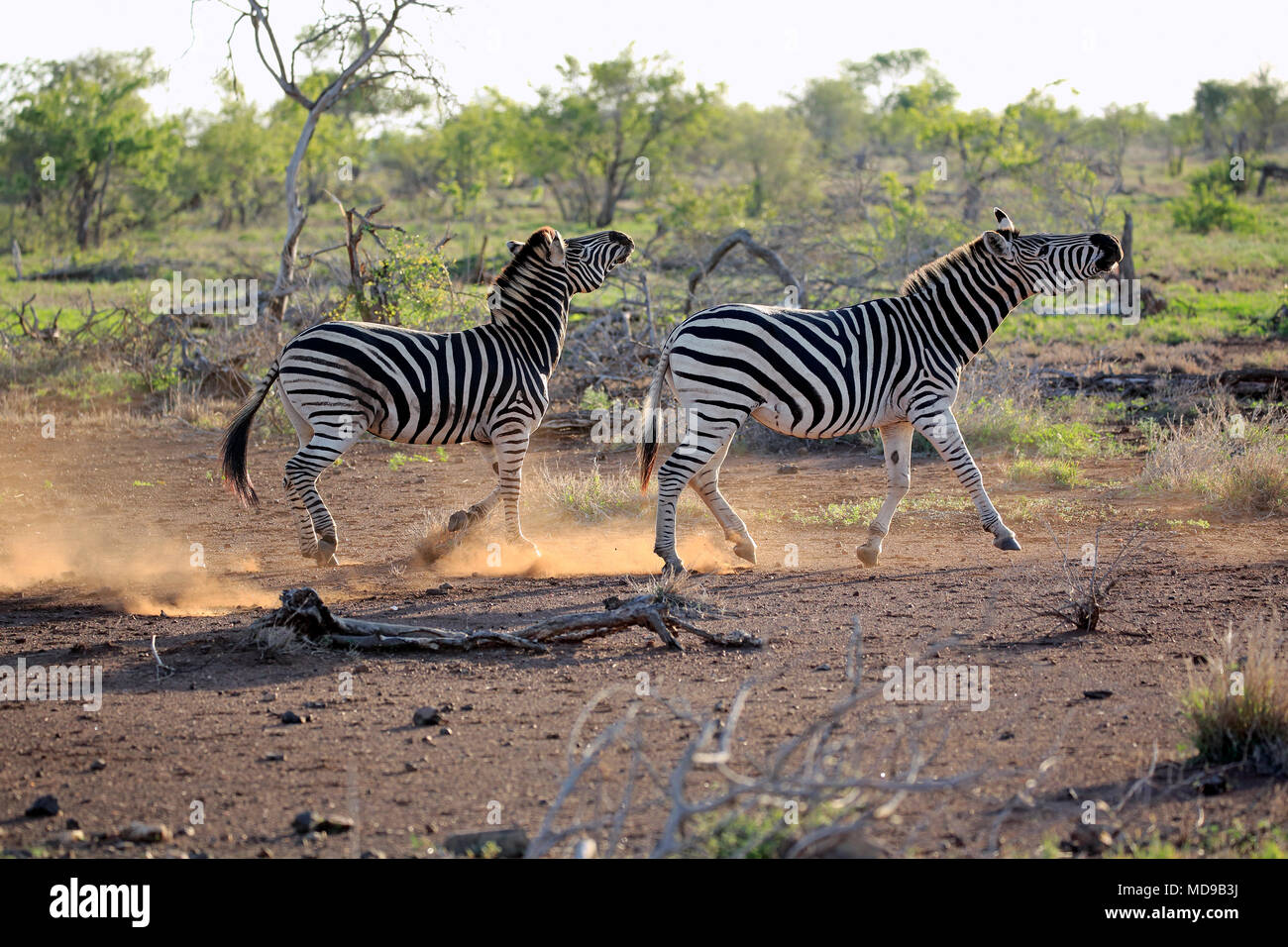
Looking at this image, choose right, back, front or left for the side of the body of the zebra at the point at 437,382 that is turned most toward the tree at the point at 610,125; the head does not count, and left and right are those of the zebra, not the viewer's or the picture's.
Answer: left

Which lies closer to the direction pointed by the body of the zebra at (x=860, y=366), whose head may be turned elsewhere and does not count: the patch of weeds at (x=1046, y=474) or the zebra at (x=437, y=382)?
the patch of weeds

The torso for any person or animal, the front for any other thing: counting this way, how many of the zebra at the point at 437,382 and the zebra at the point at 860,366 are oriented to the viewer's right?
2

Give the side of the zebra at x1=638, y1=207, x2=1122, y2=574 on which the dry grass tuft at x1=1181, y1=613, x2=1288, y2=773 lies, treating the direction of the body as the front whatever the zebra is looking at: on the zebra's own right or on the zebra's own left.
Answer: on the zebra's own right

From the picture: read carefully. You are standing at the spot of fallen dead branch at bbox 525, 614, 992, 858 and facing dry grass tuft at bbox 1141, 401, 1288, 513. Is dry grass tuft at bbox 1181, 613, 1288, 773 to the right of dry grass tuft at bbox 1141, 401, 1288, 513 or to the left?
right

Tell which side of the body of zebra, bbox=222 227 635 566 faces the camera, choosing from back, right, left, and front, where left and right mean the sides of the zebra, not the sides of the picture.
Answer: right

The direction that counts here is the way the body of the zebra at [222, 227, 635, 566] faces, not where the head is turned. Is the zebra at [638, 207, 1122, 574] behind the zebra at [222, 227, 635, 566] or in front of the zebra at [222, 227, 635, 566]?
in front

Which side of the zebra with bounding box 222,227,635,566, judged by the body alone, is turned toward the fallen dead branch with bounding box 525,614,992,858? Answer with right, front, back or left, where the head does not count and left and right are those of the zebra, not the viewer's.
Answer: right

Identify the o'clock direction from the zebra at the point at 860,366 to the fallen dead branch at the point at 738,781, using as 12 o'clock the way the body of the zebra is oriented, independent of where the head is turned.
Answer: The fallen dead branch is roughly at 3 o'clock from the zebra.

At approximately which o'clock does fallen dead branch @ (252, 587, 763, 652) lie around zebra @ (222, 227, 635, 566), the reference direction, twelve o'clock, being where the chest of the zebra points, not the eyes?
The fallen dead branch is roughly at 3 o'clock from the zebra.

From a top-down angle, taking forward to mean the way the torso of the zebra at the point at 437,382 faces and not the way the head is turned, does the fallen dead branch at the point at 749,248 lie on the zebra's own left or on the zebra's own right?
on the zebra's own left

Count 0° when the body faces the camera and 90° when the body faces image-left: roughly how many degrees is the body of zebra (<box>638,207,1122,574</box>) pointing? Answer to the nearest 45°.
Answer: approximately 270°
